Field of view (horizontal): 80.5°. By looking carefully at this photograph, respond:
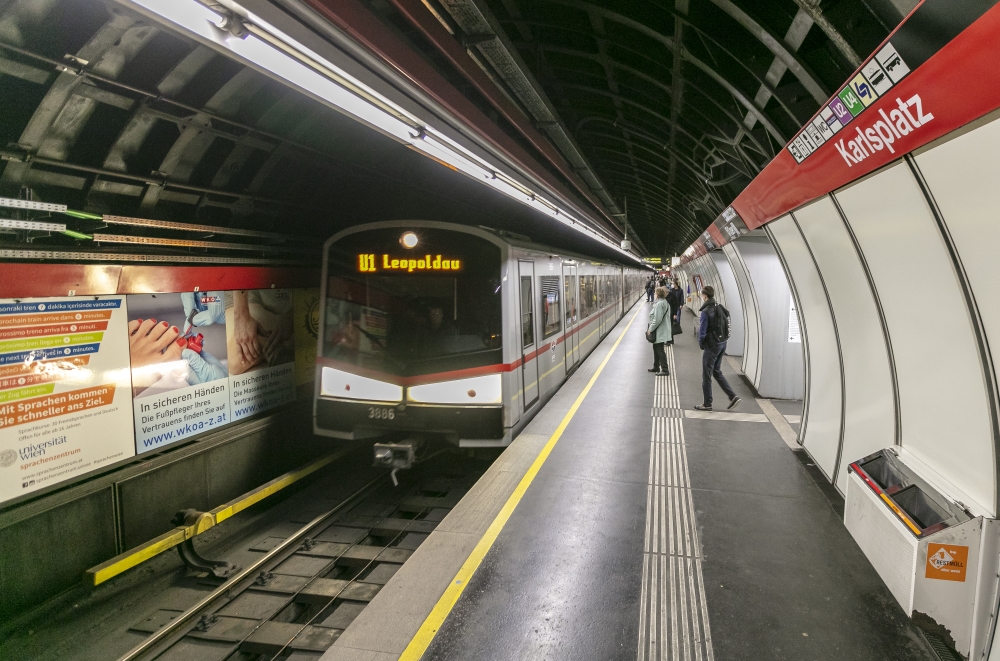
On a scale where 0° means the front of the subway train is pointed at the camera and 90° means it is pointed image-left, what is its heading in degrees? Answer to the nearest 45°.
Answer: approximately 45°

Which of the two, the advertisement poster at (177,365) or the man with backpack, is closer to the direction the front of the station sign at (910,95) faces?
the advertisement poster

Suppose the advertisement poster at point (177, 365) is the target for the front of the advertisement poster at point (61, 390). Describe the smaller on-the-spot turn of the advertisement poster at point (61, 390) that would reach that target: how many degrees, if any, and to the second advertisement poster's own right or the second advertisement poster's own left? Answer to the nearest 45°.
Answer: approximately 90° to the second advertisement poster's own left

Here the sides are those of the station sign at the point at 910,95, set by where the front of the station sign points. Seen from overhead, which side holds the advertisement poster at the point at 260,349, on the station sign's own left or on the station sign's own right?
on the station sign's own right

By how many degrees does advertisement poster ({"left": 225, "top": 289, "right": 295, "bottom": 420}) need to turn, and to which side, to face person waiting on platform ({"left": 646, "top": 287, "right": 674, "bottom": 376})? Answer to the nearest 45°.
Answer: approximately 45° to its left

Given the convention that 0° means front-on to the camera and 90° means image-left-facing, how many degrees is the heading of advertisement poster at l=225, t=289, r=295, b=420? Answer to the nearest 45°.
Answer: approximately 315°

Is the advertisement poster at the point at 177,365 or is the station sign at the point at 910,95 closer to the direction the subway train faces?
the advertisement poster

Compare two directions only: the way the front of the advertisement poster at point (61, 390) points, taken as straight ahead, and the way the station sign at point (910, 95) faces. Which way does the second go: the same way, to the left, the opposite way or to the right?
the opposite way
